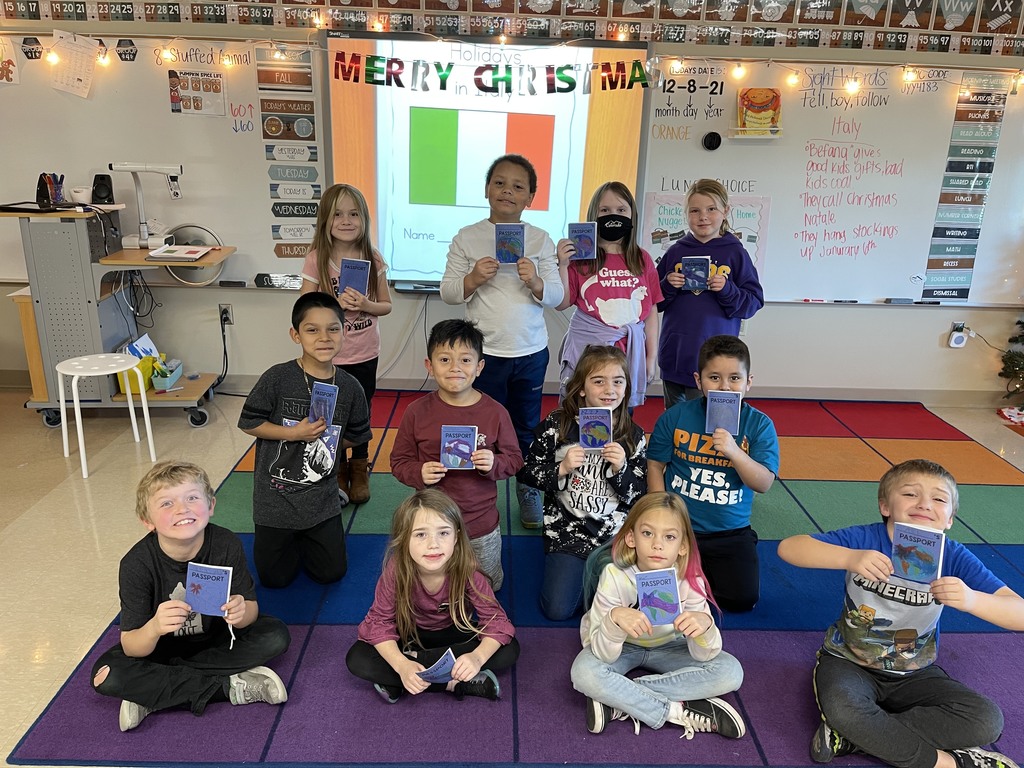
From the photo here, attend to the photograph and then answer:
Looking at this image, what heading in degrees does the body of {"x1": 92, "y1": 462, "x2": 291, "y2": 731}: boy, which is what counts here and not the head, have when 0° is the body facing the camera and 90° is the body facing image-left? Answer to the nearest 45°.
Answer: approximately 0°

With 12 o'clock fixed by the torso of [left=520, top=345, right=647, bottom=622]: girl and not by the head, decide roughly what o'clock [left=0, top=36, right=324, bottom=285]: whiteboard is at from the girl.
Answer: The whiteboard is roughly at 4 o'clock from the girl.

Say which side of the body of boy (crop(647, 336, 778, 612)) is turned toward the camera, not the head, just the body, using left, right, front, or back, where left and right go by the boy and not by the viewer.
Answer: front

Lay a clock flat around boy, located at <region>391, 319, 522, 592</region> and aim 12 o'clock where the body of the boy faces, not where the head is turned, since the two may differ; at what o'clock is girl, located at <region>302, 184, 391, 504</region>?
The girl is roughly at 5 o'clock from the boy.

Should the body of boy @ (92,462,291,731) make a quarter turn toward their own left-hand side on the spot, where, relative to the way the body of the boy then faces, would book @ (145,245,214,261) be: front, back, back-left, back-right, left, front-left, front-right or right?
left

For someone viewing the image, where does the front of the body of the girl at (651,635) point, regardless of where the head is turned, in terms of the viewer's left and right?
facing the viewer

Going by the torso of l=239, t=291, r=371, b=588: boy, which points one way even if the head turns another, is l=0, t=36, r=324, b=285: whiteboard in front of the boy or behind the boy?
behind

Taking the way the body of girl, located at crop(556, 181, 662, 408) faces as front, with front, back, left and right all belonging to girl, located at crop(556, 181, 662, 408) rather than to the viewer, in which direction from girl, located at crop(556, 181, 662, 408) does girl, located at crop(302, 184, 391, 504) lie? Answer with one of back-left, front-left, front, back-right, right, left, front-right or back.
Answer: right

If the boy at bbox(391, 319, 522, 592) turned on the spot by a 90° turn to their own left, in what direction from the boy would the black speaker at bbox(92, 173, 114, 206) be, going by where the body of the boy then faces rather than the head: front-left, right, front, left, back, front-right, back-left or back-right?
back-left

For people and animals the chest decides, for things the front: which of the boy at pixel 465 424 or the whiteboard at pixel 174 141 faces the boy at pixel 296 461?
the whiteboard

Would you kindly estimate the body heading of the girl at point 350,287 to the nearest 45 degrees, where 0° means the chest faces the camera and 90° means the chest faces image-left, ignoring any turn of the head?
approximately 0°

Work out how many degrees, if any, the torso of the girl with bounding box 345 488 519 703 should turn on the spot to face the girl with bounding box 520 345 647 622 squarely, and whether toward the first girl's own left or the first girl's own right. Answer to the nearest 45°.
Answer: approximately 135° to the first girl's own left

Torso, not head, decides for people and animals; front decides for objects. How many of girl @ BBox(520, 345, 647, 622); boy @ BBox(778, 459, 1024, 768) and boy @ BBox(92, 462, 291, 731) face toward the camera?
3

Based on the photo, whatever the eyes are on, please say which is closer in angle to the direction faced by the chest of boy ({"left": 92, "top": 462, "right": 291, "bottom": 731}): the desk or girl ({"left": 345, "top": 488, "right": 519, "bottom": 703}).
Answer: the girl

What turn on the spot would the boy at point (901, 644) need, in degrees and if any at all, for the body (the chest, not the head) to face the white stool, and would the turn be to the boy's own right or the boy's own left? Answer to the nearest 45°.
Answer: approximately 90° to the boy's own right

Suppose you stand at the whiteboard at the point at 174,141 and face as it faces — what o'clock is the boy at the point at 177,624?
The boy is roughly at 12 o'clock from the whiteboard.

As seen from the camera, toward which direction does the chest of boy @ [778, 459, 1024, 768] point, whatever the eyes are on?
toward the camera
